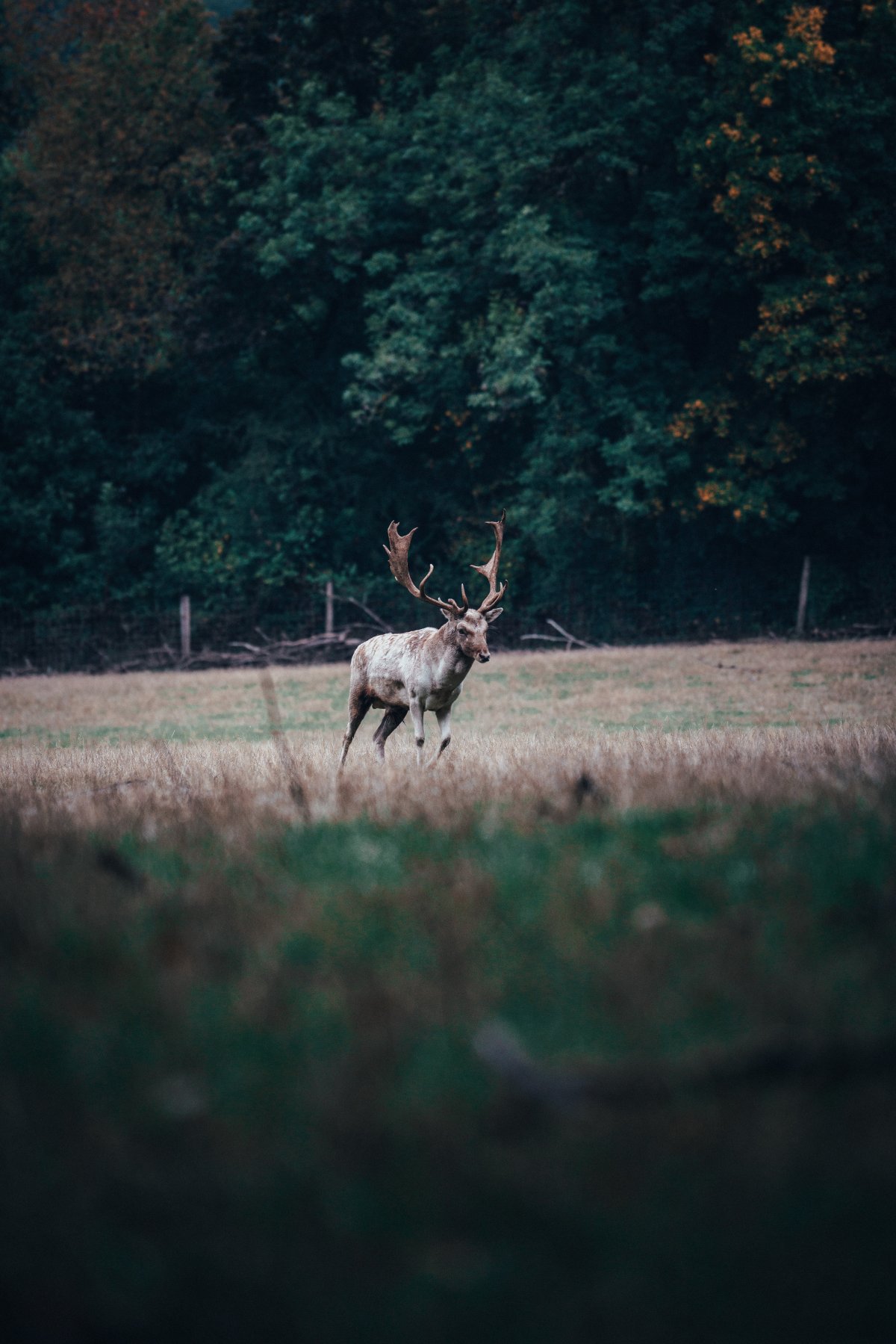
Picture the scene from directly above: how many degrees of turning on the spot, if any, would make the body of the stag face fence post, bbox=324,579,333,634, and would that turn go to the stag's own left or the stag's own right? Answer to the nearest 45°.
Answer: approximately 135° to the stag's own left

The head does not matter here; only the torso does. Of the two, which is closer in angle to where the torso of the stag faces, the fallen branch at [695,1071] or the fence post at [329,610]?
the fallen branch

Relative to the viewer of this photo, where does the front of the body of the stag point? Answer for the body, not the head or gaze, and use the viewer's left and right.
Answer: facing the viewer and to the right of the viewer

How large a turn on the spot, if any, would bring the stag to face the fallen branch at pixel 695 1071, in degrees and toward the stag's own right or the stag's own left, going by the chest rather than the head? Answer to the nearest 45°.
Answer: approximately 45° to the stag's own right

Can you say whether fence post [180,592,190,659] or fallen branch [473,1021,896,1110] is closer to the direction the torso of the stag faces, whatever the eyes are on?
the fallen branch

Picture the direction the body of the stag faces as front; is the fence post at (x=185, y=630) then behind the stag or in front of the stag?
behind

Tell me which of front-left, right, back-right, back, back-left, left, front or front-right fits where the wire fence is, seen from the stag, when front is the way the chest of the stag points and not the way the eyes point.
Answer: back-left

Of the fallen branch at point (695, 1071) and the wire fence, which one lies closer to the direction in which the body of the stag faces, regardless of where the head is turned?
the fallen branch
